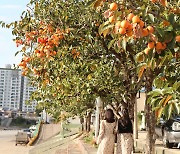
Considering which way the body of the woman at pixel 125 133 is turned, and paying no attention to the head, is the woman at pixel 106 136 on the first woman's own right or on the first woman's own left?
on the first woman's own left

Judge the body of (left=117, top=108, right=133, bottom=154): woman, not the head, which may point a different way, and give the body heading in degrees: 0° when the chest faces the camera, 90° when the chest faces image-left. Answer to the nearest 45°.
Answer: approximately 180°
